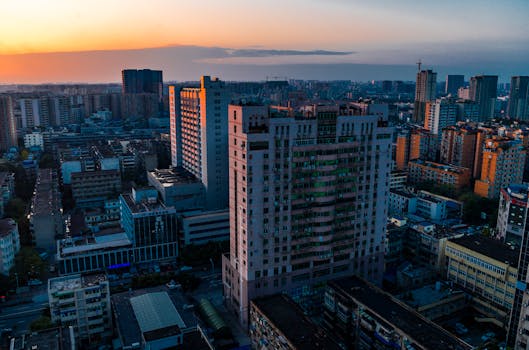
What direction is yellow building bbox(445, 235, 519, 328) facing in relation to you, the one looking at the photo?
facing the viewer and to the left of the viewer

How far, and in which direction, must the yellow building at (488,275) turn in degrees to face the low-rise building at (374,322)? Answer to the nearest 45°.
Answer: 0° — it already faces it

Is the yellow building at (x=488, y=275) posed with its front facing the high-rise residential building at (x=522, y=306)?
no

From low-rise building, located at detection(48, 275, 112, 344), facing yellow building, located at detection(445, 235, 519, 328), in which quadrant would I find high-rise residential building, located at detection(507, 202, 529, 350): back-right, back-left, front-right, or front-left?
front-right

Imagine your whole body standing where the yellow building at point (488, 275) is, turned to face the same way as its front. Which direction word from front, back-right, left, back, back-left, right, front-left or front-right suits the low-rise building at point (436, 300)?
front

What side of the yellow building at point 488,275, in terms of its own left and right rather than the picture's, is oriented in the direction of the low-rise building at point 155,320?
front

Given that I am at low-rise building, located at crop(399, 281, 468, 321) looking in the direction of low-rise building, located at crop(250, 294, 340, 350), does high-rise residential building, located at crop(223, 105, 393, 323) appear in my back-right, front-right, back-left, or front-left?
front-right

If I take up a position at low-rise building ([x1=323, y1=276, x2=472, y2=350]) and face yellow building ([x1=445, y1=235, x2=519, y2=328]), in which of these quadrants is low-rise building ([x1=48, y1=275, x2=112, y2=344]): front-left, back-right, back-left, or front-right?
back-left

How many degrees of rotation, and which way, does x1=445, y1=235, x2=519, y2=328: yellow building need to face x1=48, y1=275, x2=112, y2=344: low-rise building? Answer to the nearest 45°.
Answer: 0° — it already faces it

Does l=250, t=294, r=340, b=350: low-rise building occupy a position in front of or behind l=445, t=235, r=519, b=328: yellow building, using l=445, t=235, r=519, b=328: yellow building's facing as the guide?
in front

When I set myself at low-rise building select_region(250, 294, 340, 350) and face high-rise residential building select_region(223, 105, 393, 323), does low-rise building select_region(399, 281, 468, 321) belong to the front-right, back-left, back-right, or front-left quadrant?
front-right
